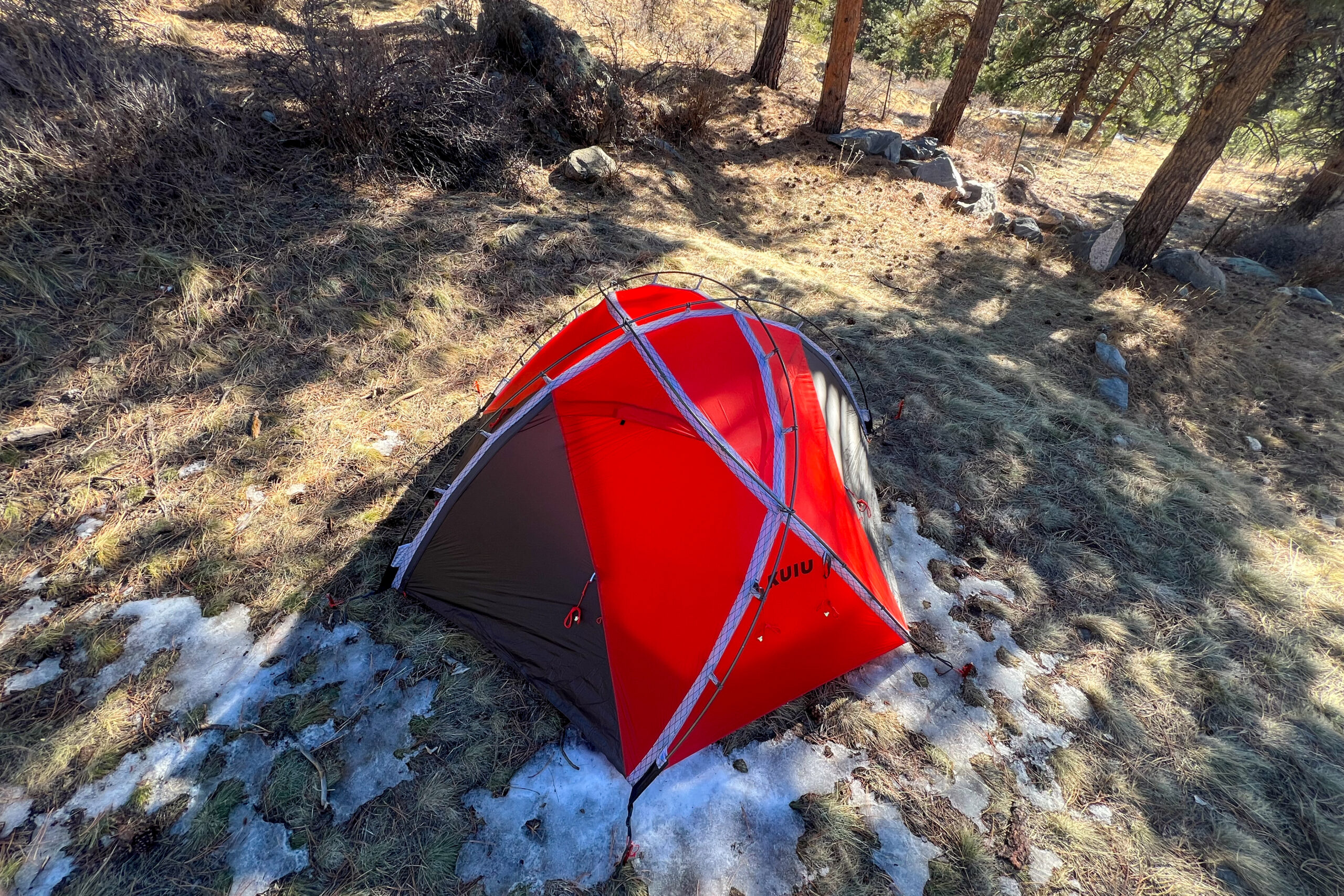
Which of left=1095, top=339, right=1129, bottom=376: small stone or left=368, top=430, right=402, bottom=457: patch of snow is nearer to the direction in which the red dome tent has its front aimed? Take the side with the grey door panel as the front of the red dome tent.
the patch of snow

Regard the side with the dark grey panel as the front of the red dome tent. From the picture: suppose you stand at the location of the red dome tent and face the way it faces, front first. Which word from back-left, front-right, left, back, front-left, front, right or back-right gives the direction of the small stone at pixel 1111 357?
back

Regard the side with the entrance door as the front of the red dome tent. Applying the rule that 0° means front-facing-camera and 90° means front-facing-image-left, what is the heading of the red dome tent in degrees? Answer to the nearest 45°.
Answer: approximately 45°

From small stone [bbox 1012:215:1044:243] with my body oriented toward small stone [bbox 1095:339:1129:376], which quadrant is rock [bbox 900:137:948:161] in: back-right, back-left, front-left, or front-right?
back-right

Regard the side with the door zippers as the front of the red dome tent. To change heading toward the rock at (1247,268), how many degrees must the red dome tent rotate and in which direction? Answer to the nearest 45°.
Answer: approximately 180°

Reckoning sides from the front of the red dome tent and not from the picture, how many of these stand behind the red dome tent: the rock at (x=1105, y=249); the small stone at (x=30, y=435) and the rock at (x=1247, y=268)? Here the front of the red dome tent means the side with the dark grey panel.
2

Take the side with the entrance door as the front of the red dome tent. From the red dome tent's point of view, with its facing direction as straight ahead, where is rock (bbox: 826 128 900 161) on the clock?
The rock is roughly at 5 o'clock from the red dome tent.

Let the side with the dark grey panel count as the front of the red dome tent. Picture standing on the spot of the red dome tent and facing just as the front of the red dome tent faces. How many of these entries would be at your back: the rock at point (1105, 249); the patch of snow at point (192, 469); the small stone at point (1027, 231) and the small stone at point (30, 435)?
2

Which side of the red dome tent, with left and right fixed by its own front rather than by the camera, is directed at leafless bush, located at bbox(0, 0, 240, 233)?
right

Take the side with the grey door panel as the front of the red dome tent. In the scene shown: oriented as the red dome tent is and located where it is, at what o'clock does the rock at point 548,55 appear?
The rock is roughly at 4 o'clock from the red dome tent.

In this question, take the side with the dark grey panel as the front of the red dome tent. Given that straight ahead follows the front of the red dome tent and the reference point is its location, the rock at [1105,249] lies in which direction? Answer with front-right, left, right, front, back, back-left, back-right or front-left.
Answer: back

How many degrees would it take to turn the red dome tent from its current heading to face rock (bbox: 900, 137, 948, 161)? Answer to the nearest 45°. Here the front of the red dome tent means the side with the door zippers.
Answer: approximately 135° to its right

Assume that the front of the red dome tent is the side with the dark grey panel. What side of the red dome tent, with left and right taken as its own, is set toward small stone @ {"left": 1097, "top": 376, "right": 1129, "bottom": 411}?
back

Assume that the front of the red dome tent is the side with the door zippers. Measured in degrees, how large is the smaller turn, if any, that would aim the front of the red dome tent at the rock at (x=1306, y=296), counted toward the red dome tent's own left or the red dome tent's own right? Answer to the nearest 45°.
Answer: approximately 180°

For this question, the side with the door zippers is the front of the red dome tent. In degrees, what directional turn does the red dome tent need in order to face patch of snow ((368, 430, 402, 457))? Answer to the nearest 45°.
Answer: approximately 90° to its right

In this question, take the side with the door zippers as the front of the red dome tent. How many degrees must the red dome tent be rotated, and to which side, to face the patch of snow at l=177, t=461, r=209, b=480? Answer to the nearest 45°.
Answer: approximately 45° to its right

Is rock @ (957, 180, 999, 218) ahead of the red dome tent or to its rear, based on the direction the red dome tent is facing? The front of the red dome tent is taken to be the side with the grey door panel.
to the rear
